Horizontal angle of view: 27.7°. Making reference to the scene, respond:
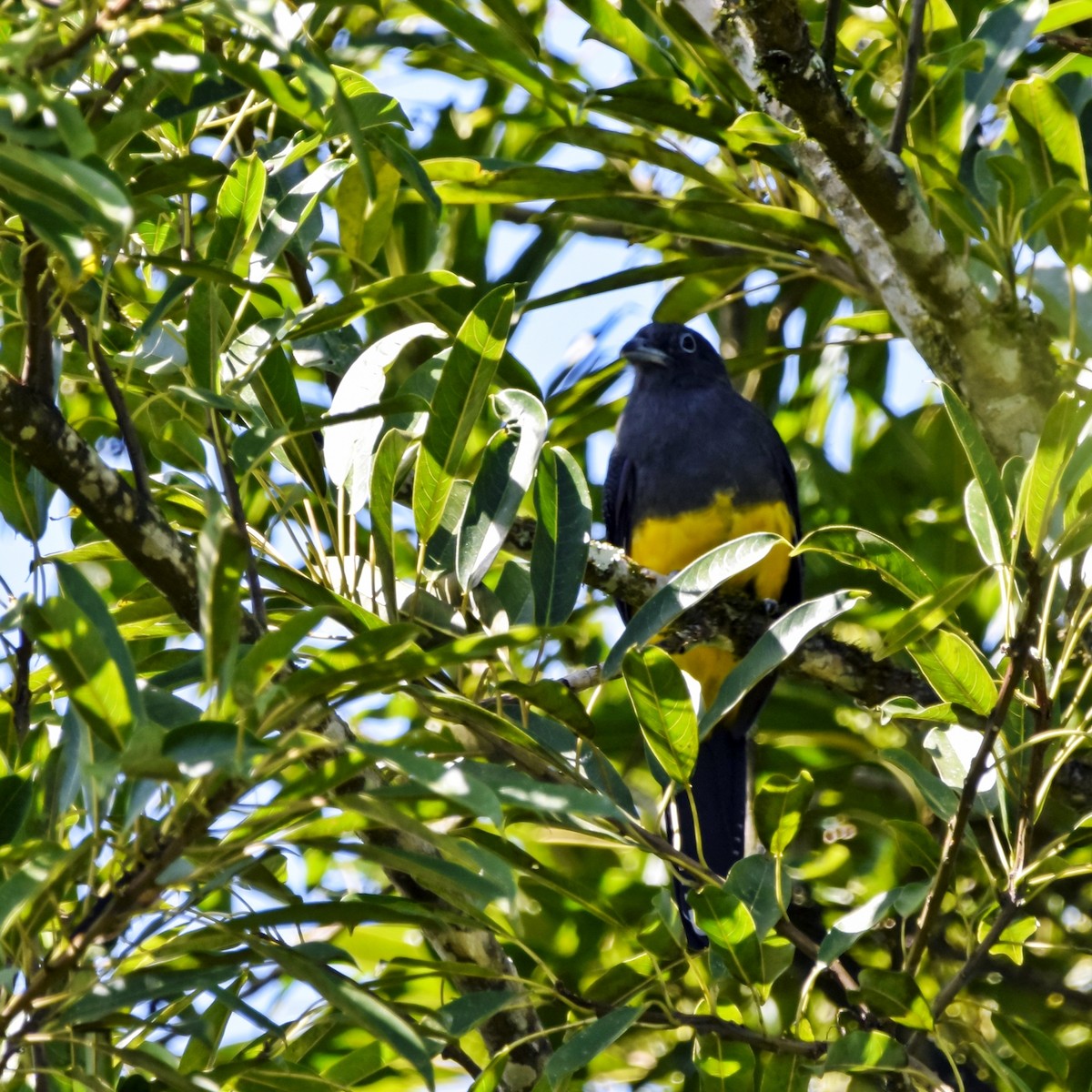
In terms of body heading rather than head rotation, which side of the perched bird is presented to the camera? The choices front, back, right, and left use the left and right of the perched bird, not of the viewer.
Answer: front
